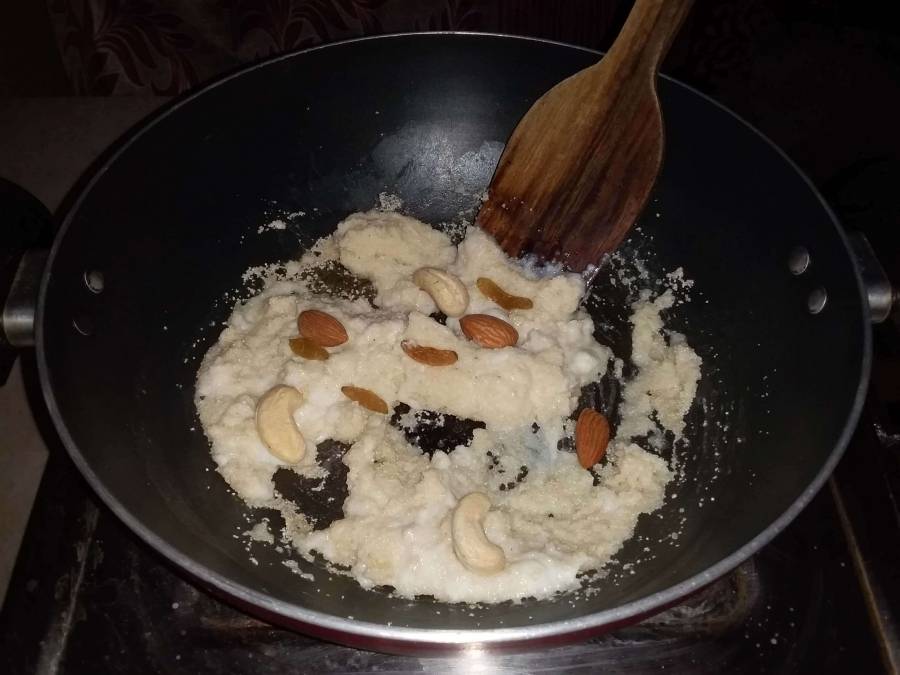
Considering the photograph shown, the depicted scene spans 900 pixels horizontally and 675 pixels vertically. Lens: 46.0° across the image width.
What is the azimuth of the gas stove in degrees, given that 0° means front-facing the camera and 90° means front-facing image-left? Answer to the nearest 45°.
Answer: approximately 0°
